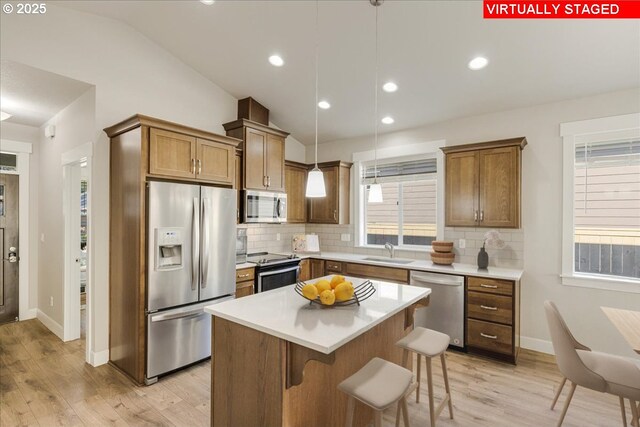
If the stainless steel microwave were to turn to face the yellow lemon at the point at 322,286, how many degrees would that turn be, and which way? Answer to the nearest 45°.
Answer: approximately 45° to its right

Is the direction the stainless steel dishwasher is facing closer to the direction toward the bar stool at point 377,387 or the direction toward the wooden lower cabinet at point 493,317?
the bar stool

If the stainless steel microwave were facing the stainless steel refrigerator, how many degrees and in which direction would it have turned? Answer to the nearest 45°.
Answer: approximately 90° to its right

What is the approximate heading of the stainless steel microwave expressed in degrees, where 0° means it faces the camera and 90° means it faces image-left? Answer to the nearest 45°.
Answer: approximately 315°

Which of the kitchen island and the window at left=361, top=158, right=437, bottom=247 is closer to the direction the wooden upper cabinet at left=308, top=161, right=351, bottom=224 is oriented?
the kitchen island

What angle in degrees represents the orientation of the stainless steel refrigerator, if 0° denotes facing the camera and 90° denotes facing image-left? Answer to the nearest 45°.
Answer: approximately 315°
